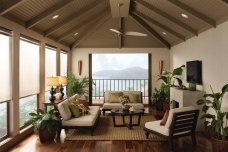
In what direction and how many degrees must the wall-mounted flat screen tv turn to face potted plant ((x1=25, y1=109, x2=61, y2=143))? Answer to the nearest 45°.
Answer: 0° — it already faces it

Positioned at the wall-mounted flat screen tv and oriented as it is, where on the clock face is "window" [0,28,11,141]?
The window is roughly at 12 o'clock from the wall-mounted flat screen tv.

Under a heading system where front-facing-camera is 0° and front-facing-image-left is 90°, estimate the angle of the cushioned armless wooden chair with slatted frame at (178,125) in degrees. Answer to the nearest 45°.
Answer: approximately 135°

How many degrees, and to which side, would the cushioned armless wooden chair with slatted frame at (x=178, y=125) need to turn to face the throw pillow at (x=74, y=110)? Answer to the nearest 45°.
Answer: approximately 45° to its left

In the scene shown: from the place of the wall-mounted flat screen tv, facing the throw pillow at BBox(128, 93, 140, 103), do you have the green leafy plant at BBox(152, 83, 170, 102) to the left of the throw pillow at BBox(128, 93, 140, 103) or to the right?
right
